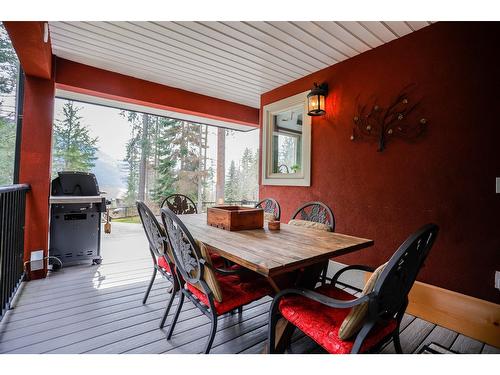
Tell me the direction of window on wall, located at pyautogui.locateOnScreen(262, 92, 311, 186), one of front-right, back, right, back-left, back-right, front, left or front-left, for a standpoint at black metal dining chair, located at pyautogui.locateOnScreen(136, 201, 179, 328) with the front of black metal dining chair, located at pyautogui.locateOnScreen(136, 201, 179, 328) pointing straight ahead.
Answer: front

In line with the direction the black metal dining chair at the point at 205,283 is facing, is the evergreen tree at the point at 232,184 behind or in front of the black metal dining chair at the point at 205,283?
in front

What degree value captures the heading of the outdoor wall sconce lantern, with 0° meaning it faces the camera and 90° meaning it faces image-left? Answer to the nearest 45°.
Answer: approximately 45°

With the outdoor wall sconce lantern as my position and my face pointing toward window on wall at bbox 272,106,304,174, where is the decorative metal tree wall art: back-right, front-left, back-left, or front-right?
back-right

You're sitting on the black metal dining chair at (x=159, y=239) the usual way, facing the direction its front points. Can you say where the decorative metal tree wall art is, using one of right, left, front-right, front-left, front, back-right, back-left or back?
front-right

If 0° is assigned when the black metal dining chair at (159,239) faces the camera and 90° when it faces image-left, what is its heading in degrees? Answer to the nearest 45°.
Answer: approximately 225°

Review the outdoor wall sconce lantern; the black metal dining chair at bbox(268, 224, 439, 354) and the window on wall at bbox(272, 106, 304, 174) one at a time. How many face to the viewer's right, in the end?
0

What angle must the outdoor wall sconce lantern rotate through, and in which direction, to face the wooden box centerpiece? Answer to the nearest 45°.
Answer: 0° — it already faces it

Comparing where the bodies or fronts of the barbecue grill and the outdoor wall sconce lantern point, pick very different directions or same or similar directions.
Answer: very different directions

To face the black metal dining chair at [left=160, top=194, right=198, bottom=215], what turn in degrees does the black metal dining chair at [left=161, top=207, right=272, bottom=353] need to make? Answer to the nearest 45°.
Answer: approximately 45° to its left

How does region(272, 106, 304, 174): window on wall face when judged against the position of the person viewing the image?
facing the viewer and to the left of the viewer

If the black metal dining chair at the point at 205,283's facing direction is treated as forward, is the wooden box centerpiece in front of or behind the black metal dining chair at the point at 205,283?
in front
